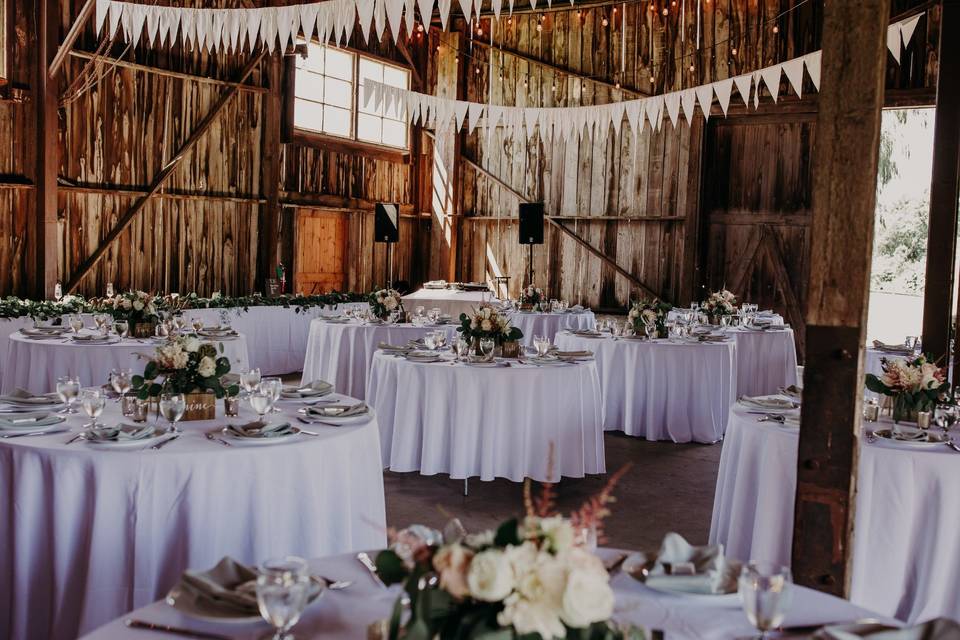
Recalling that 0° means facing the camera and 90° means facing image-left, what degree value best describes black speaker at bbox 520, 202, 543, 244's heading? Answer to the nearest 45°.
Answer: approximately 0°

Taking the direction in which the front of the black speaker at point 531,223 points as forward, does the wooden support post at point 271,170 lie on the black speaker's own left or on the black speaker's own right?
on the black speaker's own right

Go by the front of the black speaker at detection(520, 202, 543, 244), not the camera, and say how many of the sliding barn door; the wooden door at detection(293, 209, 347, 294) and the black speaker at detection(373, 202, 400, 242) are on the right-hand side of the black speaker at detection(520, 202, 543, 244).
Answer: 2

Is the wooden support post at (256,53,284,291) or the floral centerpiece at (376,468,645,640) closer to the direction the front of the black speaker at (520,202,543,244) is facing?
the floral centerpiece

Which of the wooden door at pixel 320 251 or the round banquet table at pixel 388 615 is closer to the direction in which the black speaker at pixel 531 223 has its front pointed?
the round banquet table

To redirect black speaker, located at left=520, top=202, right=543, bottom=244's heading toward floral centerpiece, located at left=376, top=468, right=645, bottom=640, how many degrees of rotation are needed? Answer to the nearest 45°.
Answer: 0° — it already faces it

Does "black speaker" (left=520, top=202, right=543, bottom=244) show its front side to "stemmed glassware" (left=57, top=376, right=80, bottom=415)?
yes

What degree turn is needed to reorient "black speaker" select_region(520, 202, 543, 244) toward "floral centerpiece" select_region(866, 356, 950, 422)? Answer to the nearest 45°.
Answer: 0° — it already faces it

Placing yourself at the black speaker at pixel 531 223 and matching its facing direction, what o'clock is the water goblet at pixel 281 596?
The water goblet is roughly at 12 o'clock from the black speaker.

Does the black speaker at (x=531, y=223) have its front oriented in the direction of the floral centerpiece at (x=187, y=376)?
yes
